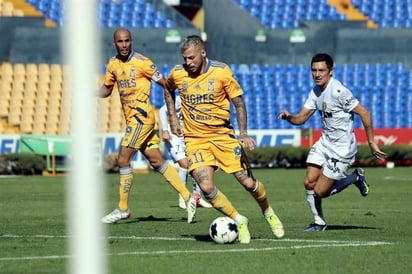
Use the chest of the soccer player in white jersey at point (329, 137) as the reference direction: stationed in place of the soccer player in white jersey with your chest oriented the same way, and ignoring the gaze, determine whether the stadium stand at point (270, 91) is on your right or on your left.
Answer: on your right

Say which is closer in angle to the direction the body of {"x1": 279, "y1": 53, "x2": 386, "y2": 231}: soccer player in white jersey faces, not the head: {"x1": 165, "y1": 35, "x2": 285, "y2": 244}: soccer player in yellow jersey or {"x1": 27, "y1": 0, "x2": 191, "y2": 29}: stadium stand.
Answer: the soccer player in yellow jersey

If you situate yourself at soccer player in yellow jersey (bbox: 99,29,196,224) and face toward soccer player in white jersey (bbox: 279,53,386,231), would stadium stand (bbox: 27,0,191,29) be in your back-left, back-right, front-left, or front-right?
back-left

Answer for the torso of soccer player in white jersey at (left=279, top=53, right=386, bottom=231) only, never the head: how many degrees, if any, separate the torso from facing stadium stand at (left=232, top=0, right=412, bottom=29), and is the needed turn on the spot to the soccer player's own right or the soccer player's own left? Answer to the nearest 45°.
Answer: approximately 135° to the soccer player's own right

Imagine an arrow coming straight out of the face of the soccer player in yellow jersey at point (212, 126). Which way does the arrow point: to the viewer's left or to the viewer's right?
to the viewer's left

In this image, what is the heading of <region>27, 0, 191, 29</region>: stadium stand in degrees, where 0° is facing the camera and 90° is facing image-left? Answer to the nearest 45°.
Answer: approximately 0°

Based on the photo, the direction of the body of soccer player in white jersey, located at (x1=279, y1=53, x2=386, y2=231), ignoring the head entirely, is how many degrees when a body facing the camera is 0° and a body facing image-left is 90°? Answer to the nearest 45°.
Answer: approximately 45°

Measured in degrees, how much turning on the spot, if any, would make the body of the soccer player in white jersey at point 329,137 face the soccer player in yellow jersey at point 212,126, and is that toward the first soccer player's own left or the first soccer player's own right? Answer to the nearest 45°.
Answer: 0° — they already face them

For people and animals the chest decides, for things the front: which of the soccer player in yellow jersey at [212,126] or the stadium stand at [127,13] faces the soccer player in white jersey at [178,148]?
the stadium stand

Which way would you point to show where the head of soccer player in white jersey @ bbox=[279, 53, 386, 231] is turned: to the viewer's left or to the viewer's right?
to the viewer's left
